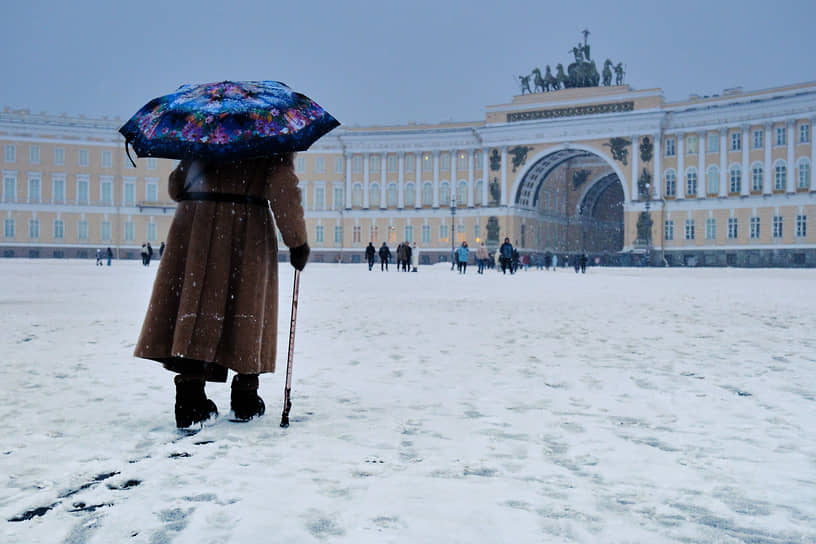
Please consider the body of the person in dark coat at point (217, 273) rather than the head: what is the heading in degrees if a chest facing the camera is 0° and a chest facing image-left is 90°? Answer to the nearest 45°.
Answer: approximately 225°
